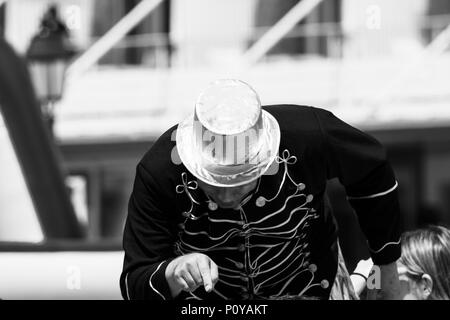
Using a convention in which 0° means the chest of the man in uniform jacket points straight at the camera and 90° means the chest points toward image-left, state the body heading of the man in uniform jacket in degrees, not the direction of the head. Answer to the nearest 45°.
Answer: approximately 0°

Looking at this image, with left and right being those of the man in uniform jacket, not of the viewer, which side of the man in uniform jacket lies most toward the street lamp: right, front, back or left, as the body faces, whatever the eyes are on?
back
